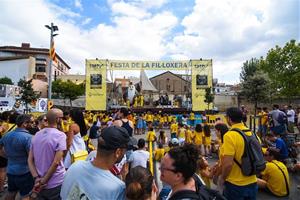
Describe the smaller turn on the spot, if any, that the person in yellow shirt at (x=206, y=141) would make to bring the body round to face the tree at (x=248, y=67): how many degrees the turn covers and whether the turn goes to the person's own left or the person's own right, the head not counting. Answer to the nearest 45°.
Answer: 0° — they already face it

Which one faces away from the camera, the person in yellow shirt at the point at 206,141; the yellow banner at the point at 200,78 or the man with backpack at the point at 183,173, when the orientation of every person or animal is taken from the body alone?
the person in yellow shirt

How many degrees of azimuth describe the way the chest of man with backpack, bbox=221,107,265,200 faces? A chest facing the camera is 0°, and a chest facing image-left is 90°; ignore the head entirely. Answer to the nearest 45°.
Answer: approximately 135°

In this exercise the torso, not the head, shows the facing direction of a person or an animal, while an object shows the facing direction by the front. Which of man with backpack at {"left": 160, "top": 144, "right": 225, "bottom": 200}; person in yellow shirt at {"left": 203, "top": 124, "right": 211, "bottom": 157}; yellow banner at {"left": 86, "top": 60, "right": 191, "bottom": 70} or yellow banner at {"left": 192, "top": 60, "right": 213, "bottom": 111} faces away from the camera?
the person in yellow shirt

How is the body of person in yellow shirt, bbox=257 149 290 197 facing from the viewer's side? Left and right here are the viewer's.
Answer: facing away from the viewer and to the left of the viewer

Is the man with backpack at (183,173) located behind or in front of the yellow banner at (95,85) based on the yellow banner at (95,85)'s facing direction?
in front

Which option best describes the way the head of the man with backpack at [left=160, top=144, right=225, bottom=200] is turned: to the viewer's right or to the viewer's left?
to the viewer's left

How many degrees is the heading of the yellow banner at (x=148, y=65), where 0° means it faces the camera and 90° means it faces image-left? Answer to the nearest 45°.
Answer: approximately 0°

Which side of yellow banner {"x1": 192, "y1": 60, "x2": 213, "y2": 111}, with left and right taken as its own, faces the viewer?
front

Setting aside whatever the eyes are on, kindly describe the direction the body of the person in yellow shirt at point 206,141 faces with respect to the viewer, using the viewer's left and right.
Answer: facing away from the viewer

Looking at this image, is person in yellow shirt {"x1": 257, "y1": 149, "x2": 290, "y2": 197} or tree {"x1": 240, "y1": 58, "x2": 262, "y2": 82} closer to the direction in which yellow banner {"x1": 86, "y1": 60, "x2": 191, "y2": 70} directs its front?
the person in yellow shirt

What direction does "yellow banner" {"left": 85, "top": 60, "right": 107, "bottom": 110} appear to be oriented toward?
toward the camera

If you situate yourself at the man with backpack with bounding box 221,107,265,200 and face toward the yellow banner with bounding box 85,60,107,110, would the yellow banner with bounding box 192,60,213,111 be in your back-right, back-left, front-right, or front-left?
front-right
